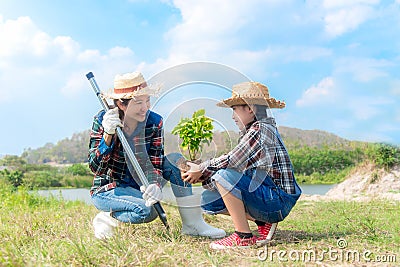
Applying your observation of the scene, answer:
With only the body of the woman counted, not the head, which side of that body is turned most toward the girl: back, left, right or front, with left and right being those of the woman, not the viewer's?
front

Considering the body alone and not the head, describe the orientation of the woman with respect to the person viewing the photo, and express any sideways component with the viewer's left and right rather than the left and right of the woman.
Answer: facing the viewer and to the right of the viewer

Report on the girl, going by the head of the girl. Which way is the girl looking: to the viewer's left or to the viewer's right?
to the viewer's left

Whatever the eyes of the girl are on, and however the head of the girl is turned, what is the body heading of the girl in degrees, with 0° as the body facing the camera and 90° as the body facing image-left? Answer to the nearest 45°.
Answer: approximately 90°

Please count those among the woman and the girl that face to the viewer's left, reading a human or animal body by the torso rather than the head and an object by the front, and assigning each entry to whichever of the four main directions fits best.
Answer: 1

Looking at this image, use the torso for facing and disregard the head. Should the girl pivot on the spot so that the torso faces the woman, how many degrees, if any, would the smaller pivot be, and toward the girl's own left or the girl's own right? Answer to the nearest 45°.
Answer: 0° — they already face them
